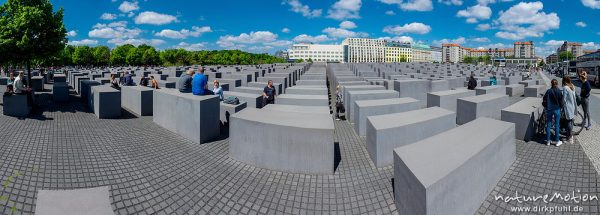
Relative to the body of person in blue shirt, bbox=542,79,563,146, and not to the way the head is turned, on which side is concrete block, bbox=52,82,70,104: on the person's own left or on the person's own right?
on the person's own left

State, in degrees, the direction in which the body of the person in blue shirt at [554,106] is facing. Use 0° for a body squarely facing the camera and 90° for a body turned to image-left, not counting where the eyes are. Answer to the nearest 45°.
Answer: approximately 180°

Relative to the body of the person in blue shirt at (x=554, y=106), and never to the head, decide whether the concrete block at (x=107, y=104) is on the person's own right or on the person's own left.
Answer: on the person's own left

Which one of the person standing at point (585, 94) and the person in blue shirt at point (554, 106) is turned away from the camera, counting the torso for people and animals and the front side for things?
the person in blue shirt

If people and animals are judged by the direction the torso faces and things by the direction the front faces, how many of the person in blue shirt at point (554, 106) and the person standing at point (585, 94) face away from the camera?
1
